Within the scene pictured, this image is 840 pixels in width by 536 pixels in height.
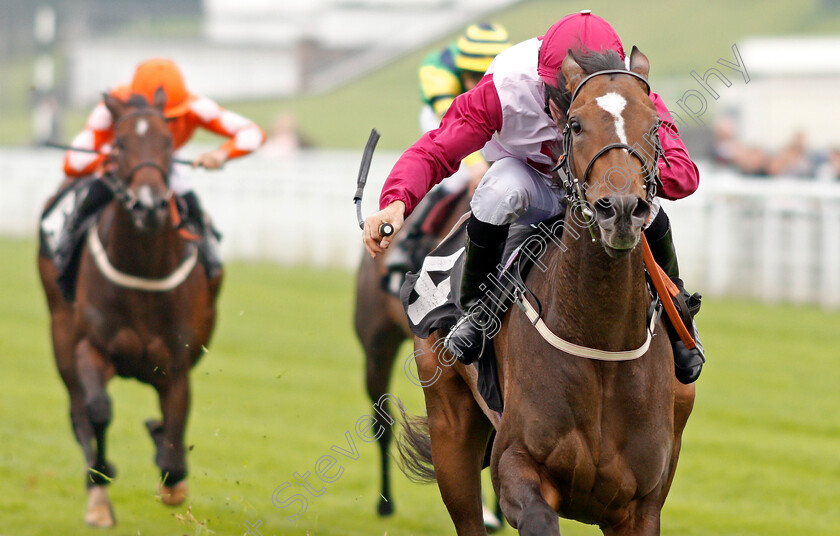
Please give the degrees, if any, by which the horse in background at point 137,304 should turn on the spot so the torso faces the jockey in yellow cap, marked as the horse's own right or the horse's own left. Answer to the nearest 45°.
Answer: approximately 90° to the horse's own left

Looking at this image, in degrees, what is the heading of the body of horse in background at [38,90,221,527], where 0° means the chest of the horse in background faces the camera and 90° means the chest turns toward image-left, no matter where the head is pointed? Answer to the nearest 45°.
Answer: approximately 0°

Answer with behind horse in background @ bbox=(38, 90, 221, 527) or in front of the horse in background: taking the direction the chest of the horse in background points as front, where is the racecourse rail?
behind

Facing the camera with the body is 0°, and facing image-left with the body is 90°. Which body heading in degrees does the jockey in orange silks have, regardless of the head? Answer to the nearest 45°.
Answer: approximately 0°
